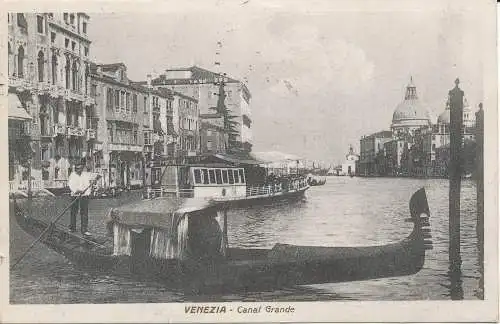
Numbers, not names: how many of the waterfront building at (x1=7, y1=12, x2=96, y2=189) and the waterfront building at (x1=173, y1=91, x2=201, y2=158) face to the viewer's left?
0

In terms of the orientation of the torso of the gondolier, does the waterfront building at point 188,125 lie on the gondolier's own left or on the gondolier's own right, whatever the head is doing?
on the gondolier's own left

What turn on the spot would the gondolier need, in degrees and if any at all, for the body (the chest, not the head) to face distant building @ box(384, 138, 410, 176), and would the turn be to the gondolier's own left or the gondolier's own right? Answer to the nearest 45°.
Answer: approximately 90° to the gondolier's own left

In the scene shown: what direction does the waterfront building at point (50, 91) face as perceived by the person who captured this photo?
facing the viewer and to the right of the viewer

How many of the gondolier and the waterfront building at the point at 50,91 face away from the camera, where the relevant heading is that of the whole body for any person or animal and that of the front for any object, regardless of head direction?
0

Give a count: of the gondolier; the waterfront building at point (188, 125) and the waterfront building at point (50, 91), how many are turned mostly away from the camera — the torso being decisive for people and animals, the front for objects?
0
